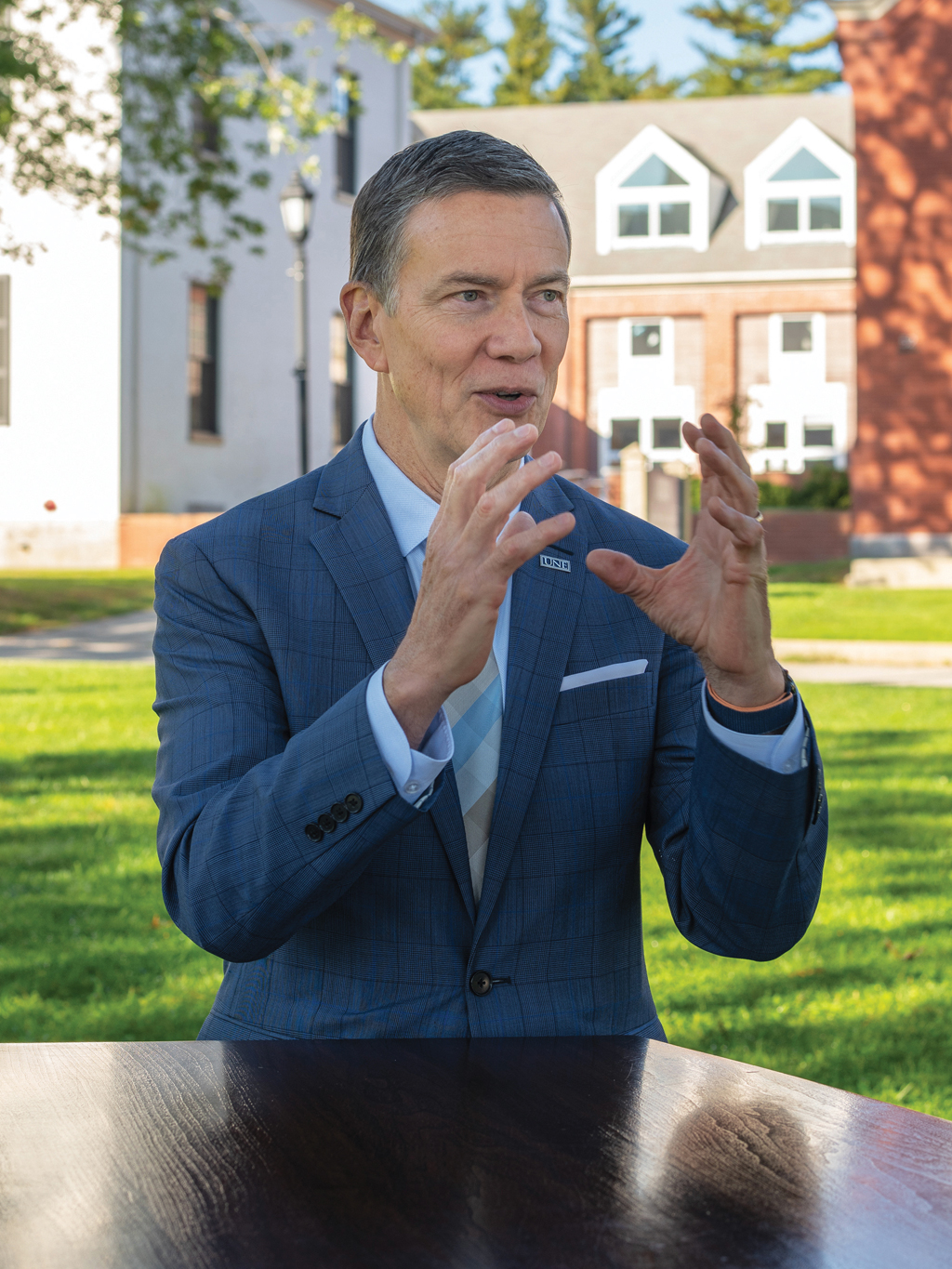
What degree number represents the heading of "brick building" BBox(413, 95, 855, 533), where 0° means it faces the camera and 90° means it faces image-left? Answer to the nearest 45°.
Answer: approximately 0°

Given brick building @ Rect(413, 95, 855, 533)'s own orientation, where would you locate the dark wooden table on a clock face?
The dark wooden table is roughly at 12 o'clock from the brick building.

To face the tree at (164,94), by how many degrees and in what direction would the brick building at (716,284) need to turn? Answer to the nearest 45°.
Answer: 0° — it already faces it

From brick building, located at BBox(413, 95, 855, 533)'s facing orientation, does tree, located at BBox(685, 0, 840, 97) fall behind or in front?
behind

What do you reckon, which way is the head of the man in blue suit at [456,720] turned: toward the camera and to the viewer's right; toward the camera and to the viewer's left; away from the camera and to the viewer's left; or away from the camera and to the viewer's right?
toward the camera and to the viewer's right

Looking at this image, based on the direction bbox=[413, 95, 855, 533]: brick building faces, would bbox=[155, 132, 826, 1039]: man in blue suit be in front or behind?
in front

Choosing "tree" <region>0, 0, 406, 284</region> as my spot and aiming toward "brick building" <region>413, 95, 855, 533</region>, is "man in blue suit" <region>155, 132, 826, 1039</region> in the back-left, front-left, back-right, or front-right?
back-right
